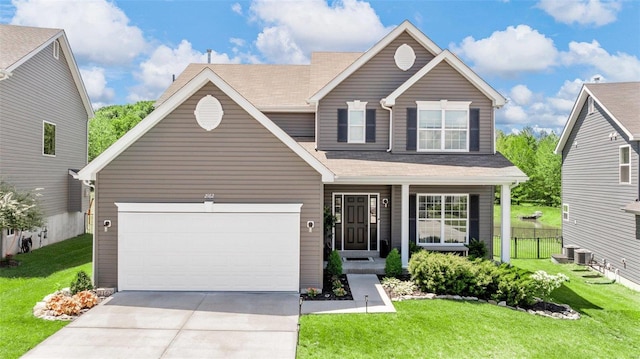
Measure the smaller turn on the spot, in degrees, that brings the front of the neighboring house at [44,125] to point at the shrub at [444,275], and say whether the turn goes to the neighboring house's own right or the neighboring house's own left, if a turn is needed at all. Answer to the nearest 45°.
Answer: approximately 90° to the neighboring house's own left

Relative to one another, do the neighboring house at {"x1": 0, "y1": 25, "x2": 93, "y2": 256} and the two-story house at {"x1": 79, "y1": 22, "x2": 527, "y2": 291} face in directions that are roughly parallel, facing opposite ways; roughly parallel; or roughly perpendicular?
roughly parallel

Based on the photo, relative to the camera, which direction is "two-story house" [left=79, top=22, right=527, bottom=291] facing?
toward the camera

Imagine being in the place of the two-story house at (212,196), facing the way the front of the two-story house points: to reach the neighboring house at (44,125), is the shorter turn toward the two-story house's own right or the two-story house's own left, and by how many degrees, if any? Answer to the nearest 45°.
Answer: approximately 135° to the two-story house's own right

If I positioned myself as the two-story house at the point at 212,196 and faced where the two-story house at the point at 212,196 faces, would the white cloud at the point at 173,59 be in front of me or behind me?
behind

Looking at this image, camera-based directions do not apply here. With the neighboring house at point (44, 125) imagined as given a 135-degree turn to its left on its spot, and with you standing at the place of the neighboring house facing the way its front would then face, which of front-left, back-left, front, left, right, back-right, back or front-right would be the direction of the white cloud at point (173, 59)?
front

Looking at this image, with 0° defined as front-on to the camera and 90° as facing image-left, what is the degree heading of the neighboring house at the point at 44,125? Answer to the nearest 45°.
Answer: approximately 45°

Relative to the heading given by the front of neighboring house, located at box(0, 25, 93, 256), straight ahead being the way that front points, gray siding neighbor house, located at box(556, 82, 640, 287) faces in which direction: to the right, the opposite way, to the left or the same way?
the same way

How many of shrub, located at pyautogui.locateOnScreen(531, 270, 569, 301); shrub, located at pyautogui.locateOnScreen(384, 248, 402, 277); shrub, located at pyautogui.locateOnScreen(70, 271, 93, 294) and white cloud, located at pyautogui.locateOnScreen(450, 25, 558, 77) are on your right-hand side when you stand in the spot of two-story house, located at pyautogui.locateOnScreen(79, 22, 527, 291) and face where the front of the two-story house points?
1

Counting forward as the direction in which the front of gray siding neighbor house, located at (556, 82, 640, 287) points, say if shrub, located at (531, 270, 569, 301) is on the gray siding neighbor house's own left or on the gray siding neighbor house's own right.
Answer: on the gray siding neighbor house's own right

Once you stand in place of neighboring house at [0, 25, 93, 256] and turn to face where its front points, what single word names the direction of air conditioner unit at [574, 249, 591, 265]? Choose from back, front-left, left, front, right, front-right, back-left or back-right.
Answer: left

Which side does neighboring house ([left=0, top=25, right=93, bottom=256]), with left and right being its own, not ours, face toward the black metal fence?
left

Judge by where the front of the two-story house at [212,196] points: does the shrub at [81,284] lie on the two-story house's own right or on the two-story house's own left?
on the two-story house's own right

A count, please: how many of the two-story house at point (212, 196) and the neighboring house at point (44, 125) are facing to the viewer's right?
0
